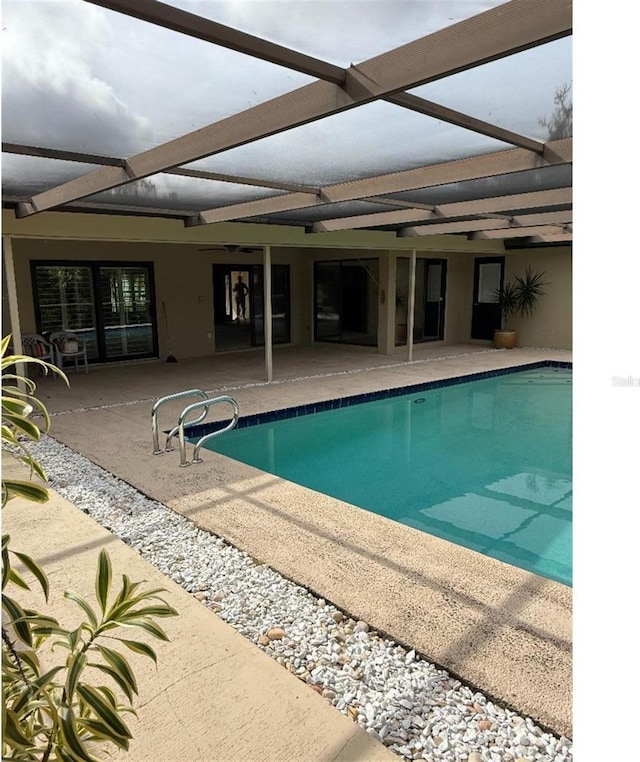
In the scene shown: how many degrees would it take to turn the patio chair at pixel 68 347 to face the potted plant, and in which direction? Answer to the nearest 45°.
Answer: approximately 45° to its left

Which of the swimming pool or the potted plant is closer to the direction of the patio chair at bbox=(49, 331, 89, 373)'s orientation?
the swimming pool

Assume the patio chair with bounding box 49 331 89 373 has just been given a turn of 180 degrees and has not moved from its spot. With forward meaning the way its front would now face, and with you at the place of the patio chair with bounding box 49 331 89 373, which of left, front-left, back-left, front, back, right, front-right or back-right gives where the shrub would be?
back-left

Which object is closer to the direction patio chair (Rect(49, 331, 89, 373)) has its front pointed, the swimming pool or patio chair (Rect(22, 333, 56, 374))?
the swimming pool

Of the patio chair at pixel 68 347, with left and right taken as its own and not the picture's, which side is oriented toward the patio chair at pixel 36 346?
right

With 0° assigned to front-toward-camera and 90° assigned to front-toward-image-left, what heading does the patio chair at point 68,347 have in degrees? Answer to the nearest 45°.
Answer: approximately 315°

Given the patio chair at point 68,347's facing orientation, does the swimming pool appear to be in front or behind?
in front
